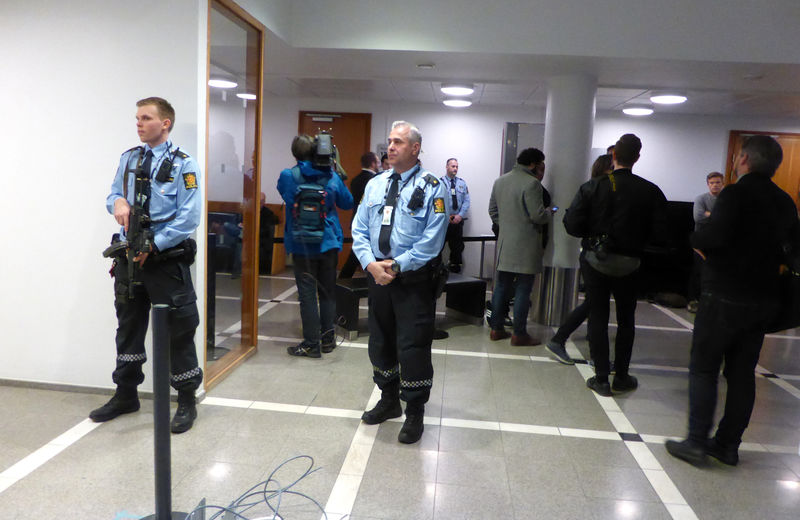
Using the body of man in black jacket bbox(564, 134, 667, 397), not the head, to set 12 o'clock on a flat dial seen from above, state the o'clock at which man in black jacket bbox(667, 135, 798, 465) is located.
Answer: man in black jacket bbox(667, 135, 798, 465) is roughly at 5 o'clock from man in black jacket bbox(564, 134, 667, 397).

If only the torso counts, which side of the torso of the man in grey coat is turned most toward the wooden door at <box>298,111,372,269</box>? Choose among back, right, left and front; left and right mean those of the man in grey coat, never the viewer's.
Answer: left

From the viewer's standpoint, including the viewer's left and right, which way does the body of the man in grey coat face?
facing away from the viewer and to the right of the viewer

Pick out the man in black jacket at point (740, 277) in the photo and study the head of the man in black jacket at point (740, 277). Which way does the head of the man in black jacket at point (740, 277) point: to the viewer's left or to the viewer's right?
to the viewer's left

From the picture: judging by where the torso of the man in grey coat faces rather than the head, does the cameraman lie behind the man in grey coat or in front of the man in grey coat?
behind

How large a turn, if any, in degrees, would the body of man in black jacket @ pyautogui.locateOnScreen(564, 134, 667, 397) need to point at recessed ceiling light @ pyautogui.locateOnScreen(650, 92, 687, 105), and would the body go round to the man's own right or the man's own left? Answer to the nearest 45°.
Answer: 0° — they already face it

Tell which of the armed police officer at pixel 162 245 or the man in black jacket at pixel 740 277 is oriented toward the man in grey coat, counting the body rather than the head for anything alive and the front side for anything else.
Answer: the man in black jacket

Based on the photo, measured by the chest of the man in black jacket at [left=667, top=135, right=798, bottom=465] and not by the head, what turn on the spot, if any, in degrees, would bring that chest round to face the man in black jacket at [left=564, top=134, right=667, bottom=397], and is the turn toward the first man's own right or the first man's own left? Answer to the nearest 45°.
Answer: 0° — they already face them

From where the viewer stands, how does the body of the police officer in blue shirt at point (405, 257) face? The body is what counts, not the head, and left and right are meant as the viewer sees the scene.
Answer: facing the viewer and to the left of the viewer

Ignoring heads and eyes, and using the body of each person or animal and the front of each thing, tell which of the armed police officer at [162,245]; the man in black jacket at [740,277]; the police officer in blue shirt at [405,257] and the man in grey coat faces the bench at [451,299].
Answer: the man in black jacket

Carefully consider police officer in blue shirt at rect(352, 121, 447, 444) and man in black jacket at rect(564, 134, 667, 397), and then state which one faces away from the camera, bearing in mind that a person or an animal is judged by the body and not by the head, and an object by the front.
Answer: the man in black jacket

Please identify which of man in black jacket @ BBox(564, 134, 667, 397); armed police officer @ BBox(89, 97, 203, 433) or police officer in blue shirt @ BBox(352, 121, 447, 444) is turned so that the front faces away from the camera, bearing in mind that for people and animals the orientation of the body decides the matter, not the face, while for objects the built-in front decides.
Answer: the man in black jacket

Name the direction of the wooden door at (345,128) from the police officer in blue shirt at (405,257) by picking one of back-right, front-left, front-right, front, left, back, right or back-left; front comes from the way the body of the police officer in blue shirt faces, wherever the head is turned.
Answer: back-right

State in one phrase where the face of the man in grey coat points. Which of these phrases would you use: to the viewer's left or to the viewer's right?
to the viewer's right

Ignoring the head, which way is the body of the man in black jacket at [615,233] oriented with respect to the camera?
away from the camera
